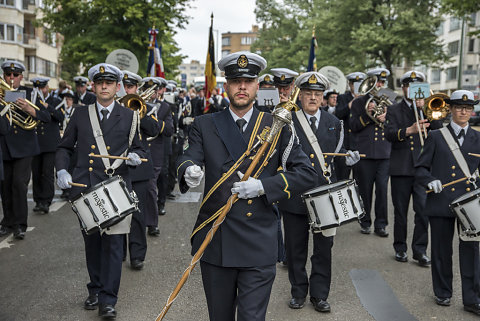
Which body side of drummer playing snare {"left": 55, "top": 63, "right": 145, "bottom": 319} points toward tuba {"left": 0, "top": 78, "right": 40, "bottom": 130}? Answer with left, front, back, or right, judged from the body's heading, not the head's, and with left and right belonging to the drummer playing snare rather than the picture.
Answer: back

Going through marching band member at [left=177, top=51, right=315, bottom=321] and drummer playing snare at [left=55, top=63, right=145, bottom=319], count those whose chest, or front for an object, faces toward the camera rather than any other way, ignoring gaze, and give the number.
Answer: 2

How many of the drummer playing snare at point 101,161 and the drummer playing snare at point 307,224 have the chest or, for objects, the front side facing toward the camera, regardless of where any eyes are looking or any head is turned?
2

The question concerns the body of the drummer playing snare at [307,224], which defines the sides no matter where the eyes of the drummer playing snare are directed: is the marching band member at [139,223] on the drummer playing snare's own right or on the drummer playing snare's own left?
on the drummer playing snare's own right

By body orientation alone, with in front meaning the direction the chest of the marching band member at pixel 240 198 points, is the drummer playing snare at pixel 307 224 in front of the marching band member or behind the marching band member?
behind

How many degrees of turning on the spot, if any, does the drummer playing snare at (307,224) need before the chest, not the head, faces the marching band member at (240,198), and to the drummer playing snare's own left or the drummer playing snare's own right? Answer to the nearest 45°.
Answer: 0° — they already face them

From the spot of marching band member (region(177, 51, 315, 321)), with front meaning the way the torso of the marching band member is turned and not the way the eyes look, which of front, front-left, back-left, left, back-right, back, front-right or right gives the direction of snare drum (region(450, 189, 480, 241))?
back-left

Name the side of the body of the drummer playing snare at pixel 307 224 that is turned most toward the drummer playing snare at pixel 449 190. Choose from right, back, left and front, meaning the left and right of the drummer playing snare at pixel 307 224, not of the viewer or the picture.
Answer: left

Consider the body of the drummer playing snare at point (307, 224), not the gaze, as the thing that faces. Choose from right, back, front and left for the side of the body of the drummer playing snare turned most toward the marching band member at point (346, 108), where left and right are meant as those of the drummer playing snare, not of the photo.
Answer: back

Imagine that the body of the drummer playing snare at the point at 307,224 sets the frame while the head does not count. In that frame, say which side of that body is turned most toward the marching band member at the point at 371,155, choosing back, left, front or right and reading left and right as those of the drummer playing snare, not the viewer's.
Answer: back

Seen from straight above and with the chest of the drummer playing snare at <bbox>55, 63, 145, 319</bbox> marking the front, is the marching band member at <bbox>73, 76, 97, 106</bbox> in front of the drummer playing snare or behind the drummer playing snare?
behind
